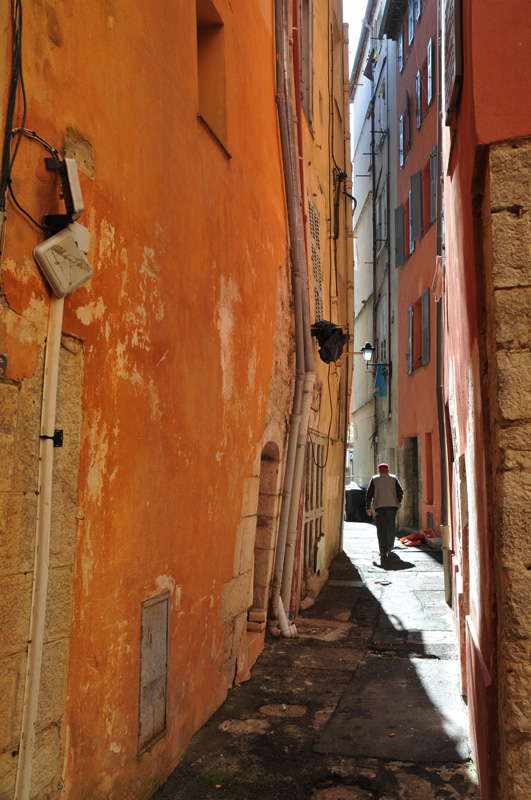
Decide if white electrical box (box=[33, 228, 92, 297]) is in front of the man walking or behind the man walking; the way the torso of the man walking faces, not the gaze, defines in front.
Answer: behind

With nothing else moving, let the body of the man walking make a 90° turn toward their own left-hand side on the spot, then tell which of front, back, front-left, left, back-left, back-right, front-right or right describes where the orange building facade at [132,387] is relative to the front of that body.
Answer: left

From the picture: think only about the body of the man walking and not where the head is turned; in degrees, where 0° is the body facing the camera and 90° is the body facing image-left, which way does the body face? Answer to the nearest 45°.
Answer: approximately 180°
